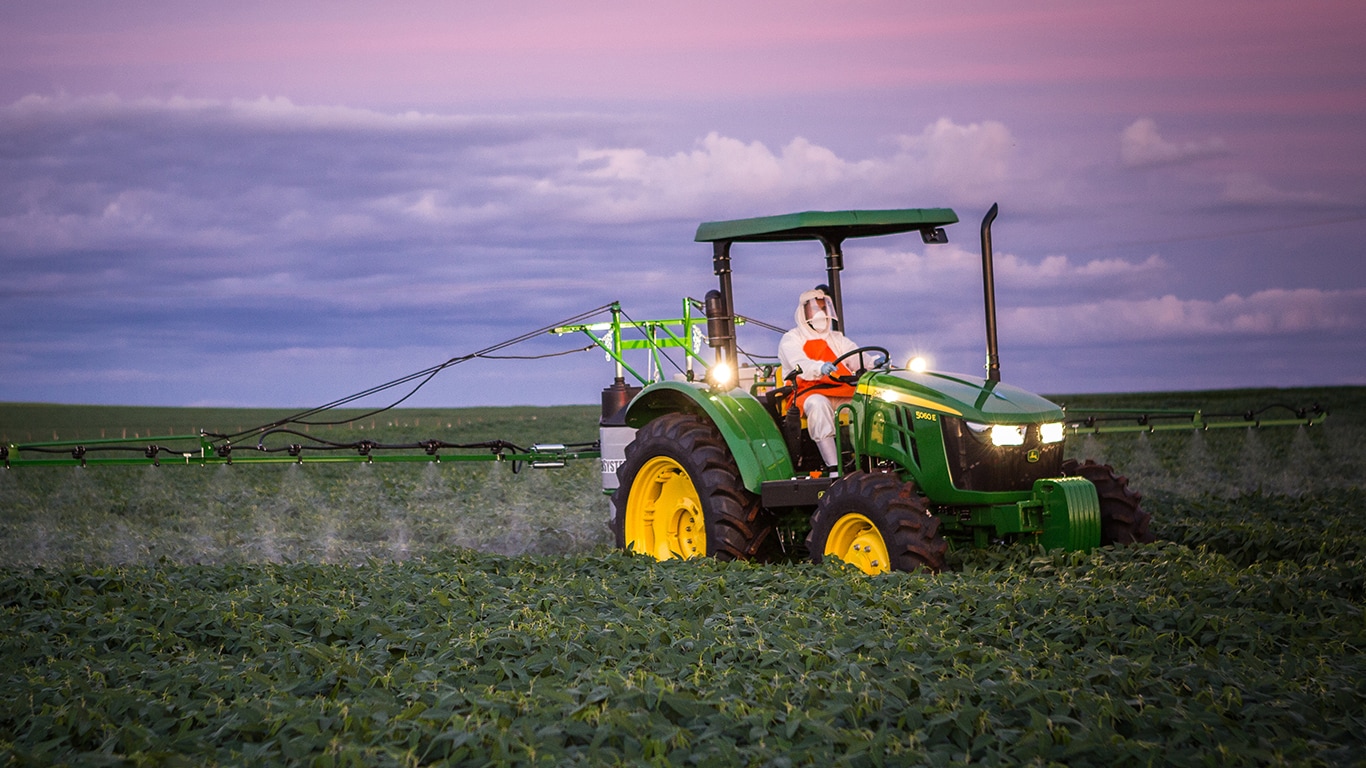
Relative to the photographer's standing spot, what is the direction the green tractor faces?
facing the viewer and to the right of the viewer

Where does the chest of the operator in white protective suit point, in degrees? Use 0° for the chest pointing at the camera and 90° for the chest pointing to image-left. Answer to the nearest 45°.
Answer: approximately 315°
